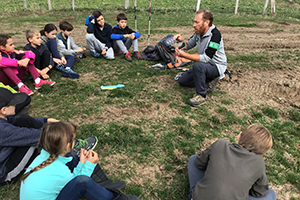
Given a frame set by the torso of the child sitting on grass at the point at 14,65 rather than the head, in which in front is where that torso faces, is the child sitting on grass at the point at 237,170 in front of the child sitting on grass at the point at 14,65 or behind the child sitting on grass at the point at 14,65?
in front

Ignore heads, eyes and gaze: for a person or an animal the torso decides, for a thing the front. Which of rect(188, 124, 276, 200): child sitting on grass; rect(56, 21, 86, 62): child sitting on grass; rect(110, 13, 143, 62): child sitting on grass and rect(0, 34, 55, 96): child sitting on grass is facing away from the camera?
rect(188, 124, 276, 200): child sitting on grass

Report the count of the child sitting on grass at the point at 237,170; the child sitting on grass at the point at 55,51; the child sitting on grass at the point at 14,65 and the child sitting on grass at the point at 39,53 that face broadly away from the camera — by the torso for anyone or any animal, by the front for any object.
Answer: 1

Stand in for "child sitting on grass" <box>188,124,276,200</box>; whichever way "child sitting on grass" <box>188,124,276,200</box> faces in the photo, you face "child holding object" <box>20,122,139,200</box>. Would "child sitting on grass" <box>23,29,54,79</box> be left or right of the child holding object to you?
right

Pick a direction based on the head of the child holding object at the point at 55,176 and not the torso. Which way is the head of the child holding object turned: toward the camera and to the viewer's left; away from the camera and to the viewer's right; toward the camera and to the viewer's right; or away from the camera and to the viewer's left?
away from the camera and to the viewer's right

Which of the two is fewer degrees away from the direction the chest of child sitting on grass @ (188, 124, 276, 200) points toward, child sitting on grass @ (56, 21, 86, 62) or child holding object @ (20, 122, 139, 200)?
the child sitting on grass

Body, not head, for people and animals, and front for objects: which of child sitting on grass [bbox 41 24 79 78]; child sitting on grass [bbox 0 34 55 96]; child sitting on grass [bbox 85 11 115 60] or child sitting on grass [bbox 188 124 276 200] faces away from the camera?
child sitting on grass [bbox 188 124 276 200]

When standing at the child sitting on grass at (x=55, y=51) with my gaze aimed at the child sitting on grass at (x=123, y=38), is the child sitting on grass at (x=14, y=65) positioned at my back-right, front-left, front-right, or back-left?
back-right

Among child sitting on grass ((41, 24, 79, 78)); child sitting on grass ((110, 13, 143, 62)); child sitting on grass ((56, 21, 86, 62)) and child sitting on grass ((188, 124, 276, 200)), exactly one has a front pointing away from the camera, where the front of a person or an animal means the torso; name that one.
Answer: child sitting on grass ((188, 124, 276, 200))

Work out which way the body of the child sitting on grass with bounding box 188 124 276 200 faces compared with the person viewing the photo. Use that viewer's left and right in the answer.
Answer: facing away from the viewer

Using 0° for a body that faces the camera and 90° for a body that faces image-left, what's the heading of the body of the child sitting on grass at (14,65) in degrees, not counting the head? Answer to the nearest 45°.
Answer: approximately 315°

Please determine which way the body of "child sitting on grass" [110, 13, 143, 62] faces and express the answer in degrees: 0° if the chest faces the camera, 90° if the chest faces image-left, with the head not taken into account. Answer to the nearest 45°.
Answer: approximately 315°

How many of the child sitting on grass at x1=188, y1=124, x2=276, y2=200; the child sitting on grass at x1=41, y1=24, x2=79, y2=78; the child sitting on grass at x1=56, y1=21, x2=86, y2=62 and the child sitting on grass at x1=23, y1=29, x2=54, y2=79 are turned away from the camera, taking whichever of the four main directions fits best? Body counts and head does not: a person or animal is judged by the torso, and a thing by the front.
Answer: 1
